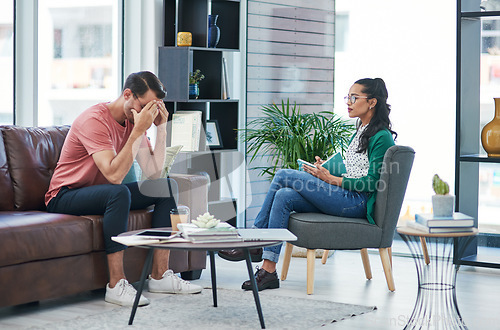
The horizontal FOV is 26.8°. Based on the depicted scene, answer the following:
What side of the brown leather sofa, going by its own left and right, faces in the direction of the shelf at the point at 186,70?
left

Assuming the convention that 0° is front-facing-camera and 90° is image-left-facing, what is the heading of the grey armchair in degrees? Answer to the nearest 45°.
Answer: approximately 90°

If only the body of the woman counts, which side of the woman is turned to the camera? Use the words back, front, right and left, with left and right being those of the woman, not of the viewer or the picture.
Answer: left

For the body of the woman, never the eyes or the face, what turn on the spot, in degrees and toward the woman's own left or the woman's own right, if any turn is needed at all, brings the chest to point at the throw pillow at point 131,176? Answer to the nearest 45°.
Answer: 0° — they already face it

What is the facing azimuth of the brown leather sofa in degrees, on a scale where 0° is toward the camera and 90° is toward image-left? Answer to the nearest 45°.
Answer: approximately 315°

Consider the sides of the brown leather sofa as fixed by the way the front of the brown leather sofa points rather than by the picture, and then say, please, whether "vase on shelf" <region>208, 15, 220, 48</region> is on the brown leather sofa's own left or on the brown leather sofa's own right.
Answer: on the brown leather sofa's own left

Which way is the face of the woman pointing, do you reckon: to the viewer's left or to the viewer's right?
to the viewer's left

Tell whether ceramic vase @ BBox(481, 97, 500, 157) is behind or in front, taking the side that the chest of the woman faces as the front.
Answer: behind
